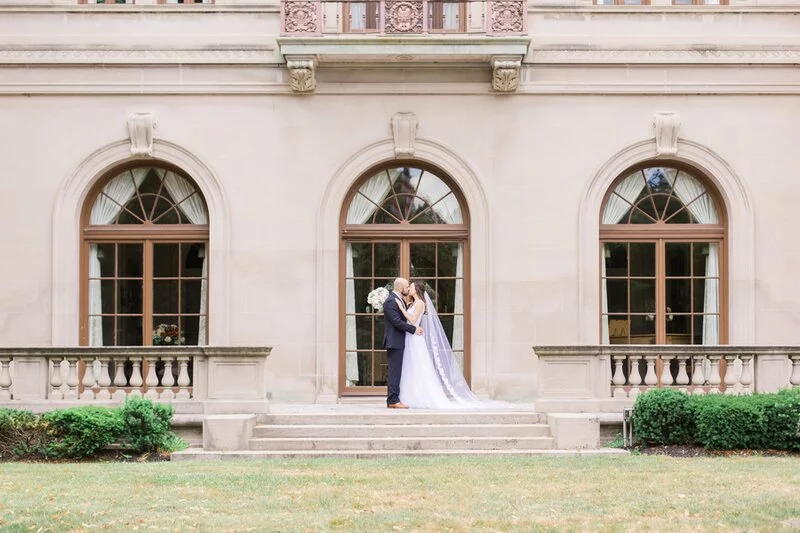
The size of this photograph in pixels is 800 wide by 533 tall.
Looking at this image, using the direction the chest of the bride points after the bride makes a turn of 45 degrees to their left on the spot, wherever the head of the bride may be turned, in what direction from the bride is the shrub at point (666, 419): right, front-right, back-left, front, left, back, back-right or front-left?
left

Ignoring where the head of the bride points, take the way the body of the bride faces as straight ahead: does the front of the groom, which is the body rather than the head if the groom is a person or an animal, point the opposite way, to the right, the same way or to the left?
the opposite way

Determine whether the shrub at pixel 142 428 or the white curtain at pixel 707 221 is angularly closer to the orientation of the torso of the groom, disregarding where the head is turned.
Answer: the white curtain

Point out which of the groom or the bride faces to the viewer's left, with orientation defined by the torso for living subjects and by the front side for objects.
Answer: the bride

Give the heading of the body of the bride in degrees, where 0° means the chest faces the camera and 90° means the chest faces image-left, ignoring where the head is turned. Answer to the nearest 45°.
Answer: approximately 90°

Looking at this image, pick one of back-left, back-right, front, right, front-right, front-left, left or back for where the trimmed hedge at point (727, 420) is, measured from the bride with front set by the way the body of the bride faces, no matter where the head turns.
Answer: back-left

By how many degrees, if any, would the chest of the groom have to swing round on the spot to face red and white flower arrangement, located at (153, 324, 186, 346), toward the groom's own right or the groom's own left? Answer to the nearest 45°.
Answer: approximately 135° to the groom's own left

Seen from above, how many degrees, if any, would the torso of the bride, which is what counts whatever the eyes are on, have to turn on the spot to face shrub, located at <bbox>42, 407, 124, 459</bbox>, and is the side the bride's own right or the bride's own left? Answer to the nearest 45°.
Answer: approximately 45° to the bride's own left

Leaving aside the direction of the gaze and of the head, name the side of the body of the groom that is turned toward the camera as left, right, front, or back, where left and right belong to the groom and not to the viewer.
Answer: right

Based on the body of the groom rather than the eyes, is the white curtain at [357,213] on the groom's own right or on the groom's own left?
on the groom's own left

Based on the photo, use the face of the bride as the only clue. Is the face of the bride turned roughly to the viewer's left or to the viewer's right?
to the viewer's left

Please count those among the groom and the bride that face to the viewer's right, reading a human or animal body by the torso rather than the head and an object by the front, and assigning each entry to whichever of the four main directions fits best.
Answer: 1
